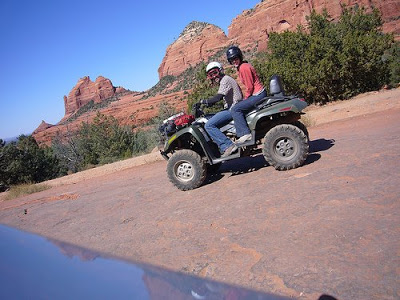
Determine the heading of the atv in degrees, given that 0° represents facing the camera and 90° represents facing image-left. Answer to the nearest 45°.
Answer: approximately 90°

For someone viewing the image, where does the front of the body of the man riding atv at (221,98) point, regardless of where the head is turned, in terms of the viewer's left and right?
facing to the left of the viewer

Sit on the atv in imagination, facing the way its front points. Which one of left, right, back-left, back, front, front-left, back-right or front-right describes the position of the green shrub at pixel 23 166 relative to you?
front-right

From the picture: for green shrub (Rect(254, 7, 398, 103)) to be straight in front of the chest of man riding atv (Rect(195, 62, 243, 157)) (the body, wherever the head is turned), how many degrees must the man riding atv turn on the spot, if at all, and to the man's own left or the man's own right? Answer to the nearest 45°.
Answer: approximately 135° to the man's own right

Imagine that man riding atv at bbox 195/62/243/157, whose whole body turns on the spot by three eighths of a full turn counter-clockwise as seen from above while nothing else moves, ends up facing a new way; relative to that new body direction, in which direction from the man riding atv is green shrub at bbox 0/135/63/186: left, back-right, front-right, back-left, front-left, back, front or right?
back
